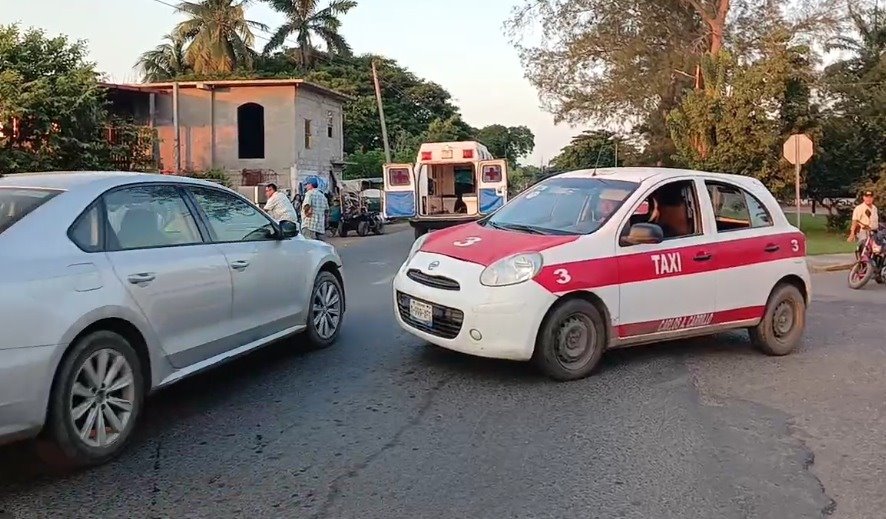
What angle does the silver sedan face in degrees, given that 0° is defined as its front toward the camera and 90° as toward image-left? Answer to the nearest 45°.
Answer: approximately 225°

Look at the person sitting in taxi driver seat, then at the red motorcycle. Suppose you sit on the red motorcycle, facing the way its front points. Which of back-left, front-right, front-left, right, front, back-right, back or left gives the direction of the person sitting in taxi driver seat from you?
front-left

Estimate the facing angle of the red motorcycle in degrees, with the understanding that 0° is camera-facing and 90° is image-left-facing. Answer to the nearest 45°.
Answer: approximately 45°

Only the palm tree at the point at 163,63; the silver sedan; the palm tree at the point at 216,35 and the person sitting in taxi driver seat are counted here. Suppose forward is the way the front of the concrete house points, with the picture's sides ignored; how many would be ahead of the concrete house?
2

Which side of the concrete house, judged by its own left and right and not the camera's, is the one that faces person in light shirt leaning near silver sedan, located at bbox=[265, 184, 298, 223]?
front

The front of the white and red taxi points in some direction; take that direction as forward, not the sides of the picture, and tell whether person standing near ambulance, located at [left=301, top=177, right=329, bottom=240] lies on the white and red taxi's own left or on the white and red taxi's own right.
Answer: on the white and red taxi's own right

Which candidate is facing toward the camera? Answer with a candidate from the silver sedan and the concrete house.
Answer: the concrete house

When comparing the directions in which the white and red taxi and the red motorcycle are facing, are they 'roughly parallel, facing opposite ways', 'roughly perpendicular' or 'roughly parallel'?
roughly parallel

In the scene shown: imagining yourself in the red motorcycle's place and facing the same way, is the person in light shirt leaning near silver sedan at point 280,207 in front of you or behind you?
in front

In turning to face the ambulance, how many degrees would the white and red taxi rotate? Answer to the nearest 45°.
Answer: approximately 135° to its right

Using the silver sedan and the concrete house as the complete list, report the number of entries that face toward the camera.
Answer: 1

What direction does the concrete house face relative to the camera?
toward the camera

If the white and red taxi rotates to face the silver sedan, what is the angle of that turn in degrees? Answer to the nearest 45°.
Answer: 0° — it already faces it

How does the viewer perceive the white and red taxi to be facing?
facing the viewer and to the left of the viewer

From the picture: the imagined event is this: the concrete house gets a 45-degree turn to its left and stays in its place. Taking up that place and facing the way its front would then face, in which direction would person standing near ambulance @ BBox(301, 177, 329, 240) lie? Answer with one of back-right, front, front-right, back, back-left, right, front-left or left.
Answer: front-right
